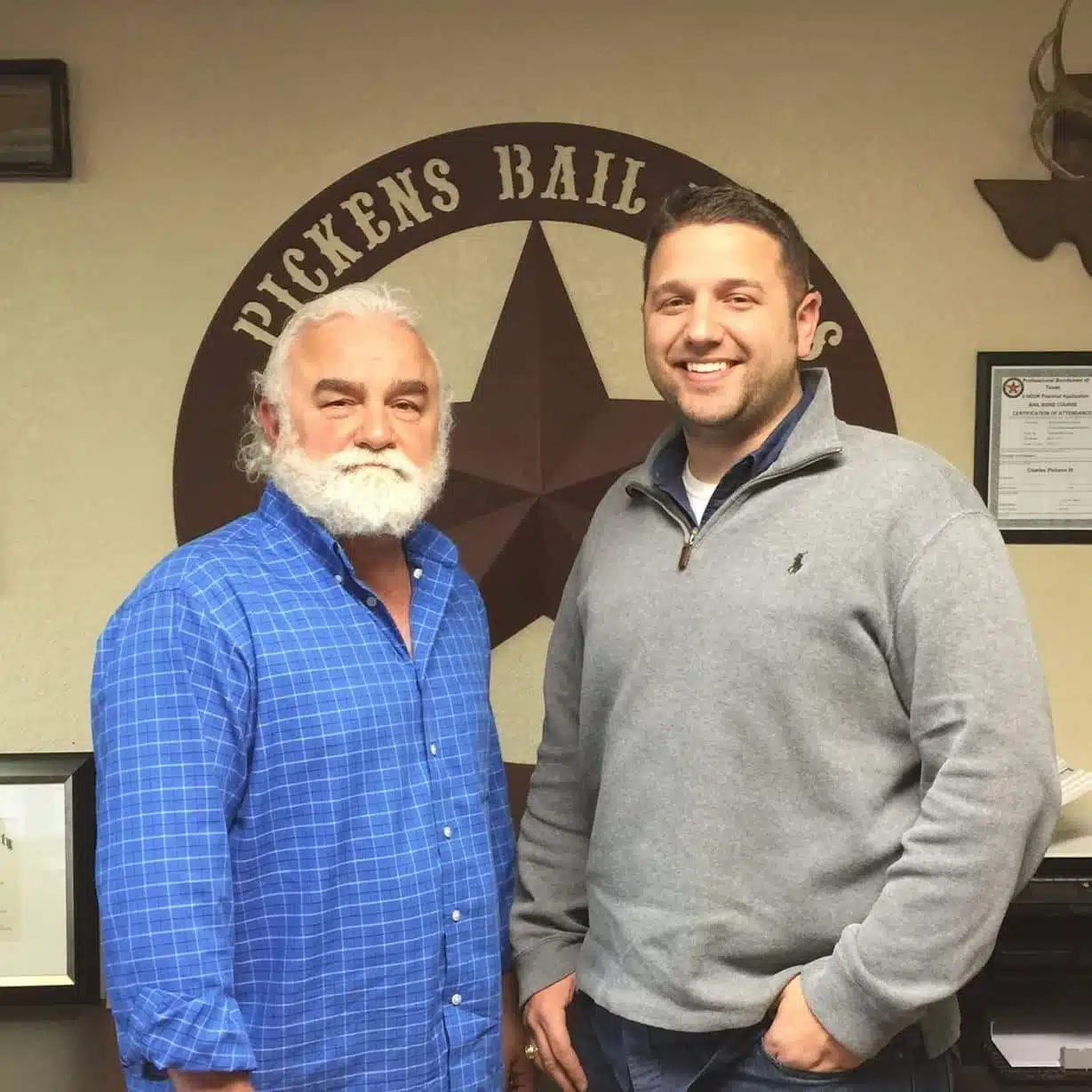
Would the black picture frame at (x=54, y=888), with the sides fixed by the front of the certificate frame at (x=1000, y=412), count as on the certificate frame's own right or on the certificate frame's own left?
on the certificate frame's own right

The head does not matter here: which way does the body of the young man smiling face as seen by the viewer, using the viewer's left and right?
facing the viewer and to the left of the viewer

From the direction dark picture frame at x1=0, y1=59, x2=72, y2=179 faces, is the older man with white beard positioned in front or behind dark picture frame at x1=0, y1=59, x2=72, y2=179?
in front

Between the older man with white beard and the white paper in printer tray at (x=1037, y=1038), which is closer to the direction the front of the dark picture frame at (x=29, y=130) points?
the older man with white beard

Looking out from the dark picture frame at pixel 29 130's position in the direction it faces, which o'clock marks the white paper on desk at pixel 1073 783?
The white paper on desk is roughly at 10 o'clock from the dark picture frame.
